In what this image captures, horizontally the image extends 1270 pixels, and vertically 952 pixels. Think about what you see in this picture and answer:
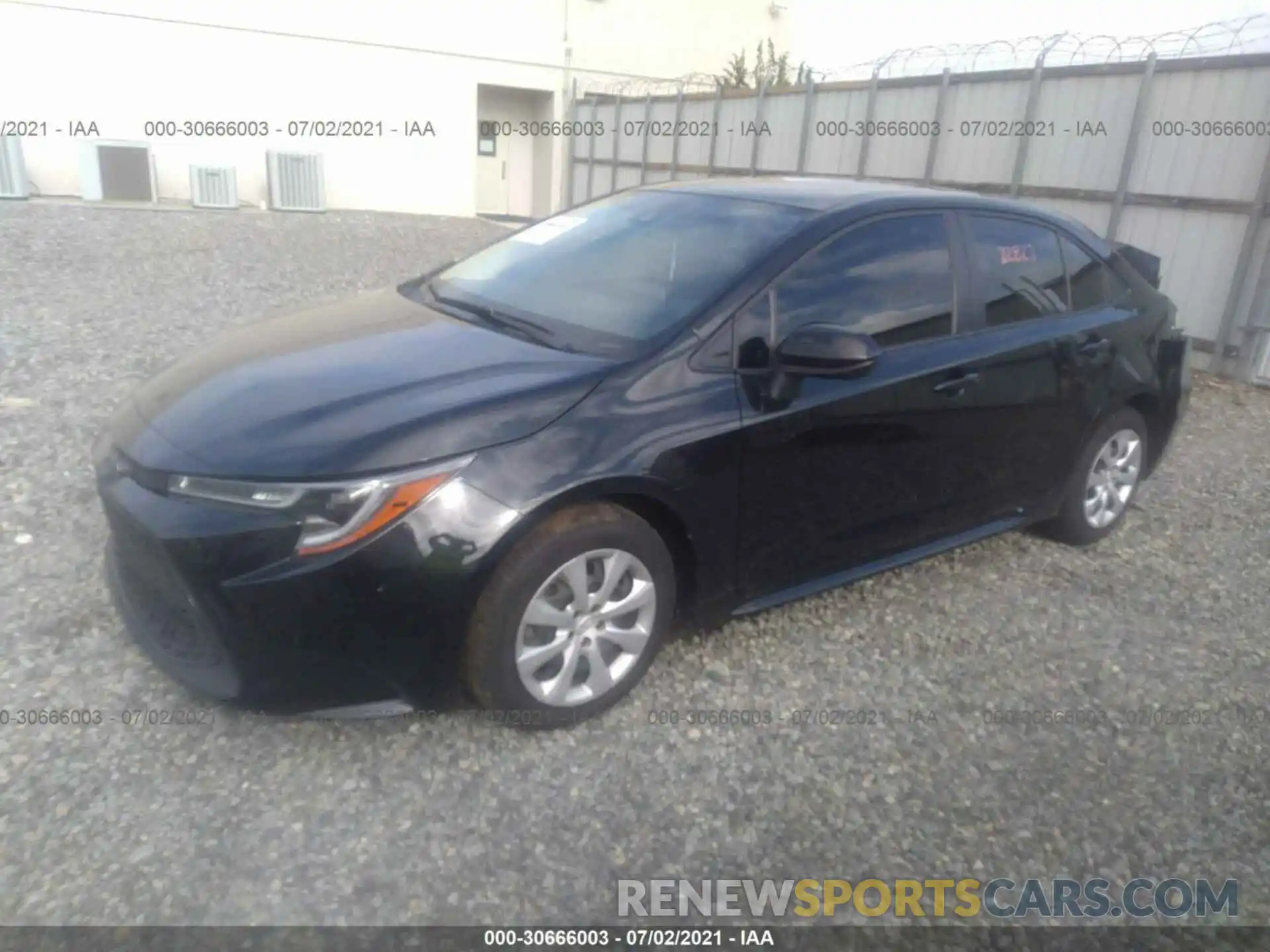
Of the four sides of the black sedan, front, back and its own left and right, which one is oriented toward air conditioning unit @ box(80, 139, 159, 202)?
right

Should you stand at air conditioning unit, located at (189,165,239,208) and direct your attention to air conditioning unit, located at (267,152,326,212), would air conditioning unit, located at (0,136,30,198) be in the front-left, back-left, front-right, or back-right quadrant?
back-left

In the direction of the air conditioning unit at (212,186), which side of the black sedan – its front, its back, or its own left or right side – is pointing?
right

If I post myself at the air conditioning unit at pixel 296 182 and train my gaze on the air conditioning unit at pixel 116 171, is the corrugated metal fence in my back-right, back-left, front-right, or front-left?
back-left

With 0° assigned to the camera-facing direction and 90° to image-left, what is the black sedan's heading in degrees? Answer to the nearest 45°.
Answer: approximately 45°

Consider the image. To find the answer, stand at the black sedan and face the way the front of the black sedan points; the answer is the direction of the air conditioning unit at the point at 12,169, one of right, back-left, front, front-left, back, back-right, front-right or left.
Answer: right

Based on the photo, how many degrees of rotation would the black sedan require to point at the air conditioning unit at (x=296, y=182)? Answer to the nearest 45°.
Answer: approximately 90° to its right

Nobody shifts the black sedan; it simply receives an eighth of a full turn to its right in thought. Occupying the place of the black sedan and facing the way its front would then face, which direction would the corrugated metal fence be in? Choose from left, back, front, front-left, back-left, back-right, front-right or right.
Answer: back-right
